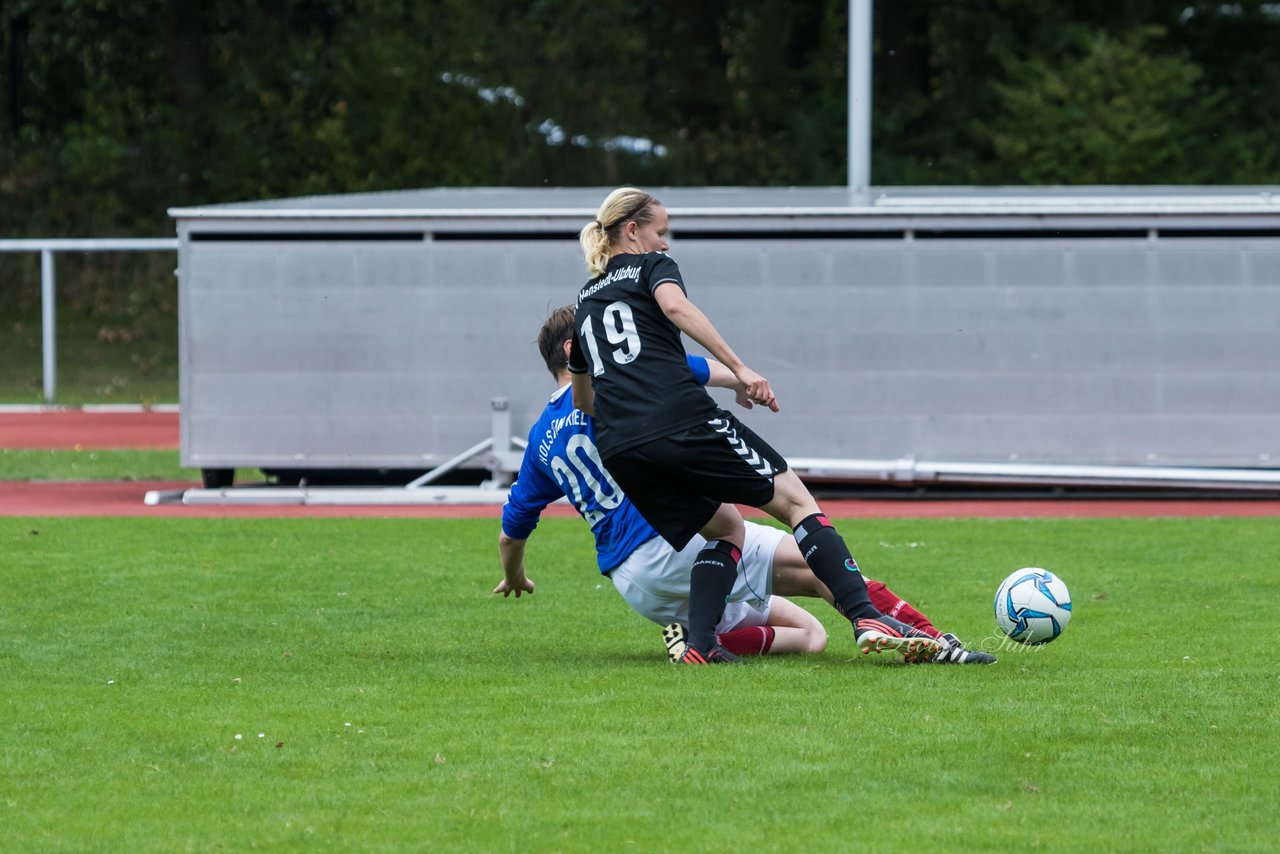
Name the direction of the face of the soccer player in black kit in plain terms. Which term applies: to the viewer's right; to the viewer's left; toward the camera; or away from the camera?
to the viewer's right

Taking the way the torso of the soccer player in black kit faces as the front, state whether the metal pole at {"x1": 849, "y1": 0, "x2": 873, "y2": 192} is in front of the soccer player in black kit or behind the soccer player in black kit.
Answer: in front

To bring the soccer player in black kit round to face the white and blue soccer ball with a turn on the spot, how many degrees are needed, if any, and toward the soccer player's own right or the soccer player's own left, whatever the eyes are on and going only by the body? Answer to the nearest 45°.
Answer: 0° — they already face it

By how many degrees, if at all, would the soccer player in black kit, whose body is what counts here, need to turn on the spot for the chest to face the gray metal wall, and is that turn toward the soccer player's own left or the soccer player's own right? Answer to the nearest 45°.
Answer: approximately 45° to the soccer player's own left

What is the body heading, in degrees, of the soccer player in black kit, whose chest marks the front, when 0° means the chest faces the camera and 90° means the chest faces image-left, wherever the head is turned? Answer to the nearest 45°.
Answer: approximately 225°
